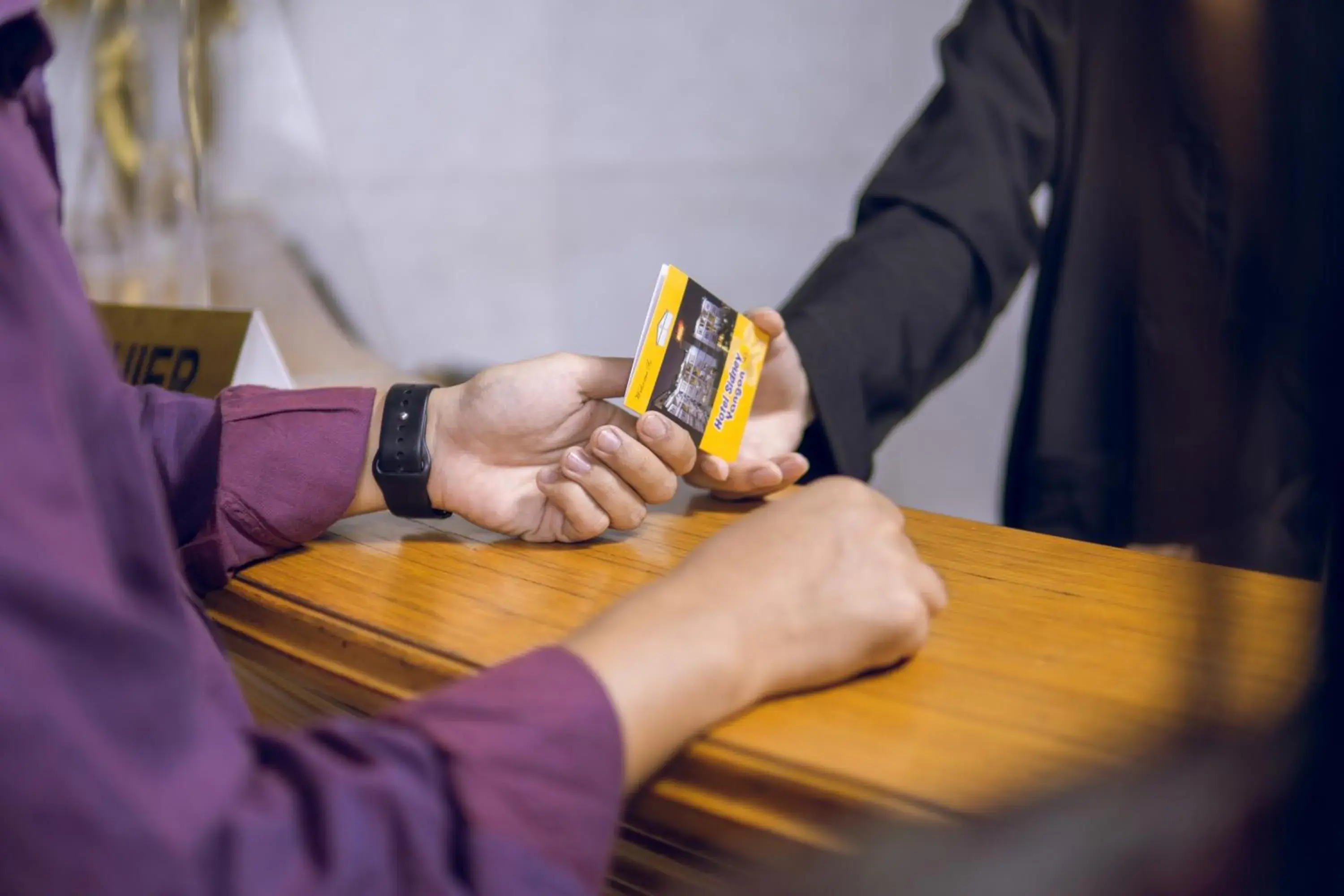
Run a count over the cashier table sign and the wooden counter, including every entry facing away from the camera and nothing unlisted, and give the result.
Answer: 0

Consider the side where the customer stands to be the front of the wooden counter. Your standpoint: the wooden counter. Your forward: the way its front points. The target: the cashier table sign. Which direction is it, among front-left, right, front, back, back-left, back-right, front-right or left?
right

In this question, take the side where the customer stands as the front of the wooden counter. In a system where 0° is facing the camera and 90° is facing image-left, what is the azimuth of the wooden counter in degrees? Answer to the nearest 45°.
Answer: approximately 45°

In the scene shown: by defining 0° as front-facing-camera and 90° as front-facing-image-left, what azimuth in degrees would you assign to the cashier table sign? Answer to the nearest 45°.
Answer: approximately 45°
